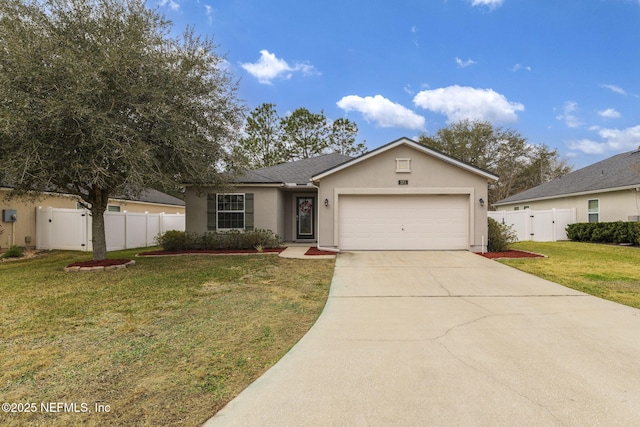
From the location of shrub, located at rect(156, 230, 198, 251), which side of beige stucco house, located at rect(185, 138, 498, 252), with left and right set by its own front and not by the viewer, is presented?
right

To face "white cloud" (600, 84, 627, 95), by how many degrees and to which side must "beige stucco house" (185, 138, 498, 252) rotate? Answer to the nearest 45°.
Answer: approximately 135° to its left

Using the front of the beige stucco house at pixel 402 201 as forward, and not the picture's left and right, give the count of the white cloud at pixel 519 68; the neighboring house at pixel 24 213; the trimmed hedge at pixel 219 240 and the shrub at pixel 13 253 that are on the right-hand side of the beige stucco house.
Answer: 3

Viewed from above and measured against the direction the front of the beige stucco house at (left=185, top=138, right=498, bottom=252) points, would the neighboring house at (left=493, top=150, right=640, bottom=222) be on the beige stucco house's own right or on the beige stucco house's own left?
on the beige stucco house's own left

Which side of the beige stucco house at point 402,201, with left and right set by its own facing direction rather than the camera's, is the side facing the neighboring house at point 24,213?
right

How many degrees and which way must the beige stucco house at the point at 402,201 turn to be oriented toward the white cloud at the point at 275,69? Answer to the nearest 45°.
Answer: approximately 135° to its right

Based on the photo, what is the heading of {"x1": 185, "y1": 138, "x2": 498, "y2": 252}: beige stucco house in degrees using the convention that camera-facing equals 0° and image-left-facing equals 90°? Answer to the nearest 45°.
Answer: approximately 0°

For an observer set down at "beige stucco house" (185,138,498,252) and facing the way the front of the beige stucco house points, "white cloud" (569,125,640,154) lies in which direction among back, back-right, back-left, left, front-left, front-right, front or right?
back-left

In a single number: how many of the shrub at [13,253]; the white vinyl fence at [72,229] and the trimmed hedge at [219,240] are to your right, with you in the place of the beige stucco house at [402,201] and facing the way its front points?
3
